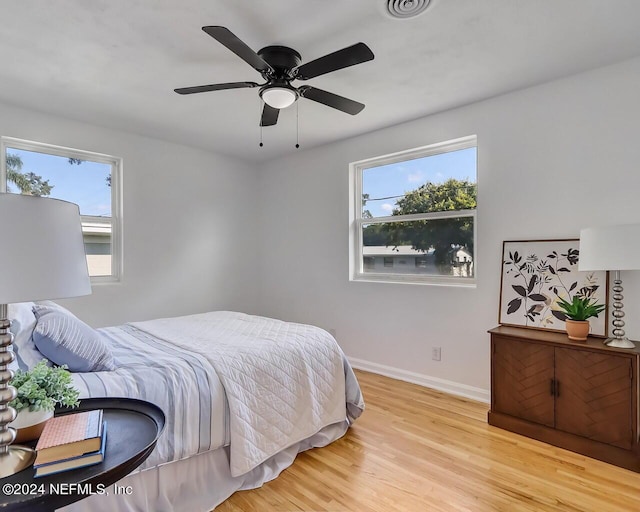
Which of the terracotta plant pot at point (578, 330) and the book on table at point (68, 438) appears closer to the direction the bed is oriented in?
the terracotta plant pot

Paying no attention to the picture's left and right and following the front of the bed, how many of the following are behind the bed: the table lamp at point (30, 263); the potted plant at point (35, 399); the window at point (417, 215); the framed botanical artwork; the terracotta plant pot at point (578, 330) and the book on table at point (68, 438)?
3

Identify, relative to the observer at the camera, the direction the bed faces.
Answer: facing away from the viewer and to the right of the viewer

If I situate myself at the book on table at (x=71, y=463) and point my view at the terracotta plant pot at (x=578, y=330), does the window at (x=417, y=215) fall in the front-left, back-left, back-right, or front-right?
front-left

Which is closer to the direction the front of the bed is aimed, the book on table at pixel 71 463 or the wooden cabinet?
the wooden cabinet

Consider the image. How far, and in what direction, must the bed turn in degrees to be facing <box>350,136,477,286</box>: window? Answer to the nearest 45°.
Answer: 0° — it already faces it

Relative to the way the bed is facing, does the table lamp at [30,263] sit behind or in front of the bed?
behind

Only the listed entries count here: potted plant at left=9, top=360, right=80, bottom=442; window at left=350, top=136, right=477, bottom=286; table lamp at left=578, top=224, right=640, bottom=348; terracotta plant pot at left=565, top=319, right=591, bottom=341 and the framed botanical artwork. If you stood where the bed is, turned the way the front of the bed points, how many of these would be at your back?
1

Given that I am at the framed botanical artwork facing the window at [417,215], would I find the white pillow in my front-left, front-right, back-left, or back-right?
front-left
